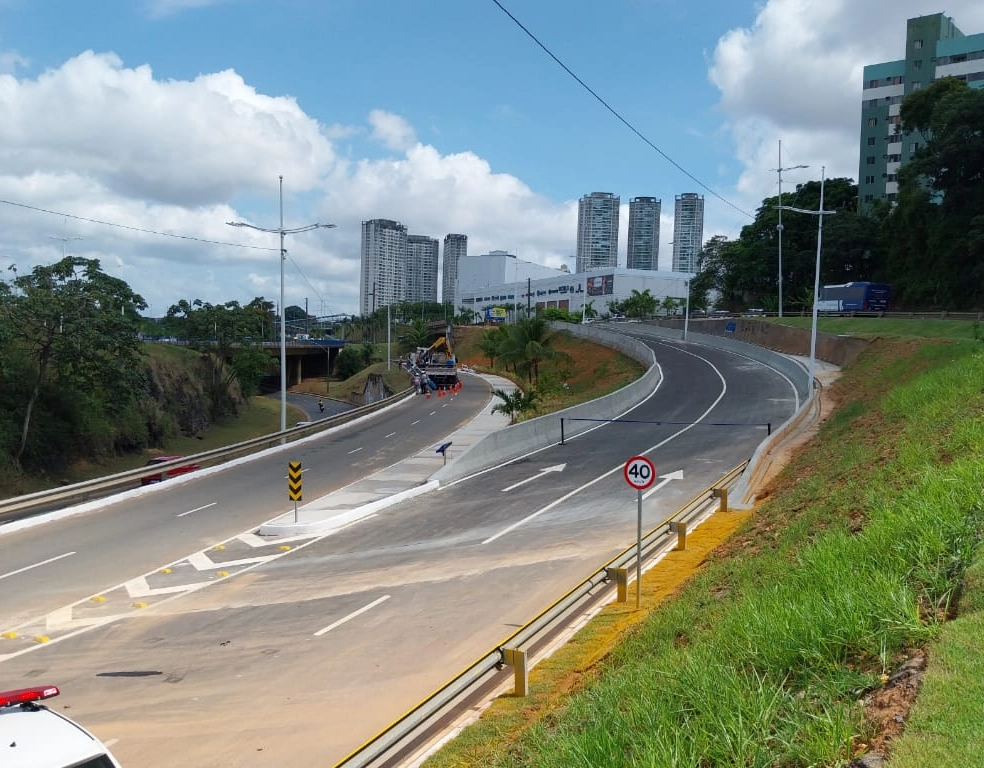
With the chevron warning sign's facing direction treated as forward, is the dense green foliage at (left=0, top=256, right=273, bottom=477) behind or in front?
behind

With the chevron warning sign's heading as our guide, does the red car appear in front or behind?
behind

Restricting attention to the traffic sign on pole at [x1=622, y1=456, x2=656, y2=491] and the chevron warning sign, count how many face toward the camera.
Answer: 2

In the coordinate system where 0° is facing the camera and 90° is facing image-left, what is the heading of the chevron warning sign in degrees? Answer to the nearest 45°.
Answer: approximately 0°

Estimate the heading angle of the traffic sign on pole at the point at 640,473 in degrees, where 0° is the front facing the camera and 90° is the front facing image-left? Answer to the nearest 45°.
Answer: approximately 0°

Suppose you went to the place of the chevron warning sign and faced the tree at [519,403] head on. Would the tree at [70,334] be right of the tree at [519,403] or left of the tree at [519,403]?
left

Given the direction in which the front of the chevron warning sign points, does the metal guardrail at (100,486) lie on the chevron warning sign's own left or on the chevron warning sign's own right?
on the chevron warning sign's own right

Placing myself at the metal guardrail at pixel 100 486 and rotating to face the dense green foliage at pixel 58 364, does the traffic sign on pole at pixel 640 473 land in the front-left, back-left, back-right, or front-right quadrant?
back-right

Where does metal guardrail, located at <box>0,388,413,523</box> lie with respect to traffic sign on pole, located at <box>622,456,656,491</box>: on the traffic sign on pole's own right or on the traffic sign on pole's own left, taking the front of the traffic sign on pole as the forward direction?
on the traffic sign on pole's own right

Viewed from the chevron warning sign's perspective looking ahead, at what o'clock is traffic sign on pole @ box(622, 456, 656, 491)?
The traffic sign on pole is roughly at 11 o'clock from the chevron warning sign.

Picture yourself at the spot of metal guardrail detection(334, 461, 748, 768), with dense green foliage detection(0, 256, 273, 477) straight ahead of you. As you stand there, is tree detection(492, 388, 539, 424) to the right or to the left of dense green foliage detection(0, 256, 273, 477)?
right

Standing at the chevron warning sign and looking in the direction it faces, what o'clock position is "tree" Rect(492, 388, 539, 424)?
The tree is roughly at 7 o'clock from the chevron warning sign.

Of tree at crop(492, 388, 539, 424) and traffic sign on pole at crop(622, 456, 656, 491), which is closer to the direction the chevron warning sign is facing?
the traffic sign on pole

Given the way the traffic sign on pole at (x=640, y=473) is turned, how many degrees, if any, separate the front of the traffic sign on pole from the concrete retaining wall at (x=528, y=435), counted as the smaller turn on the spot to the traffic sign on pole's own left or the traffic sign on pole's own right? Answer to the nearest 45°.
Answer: approximately 180°
